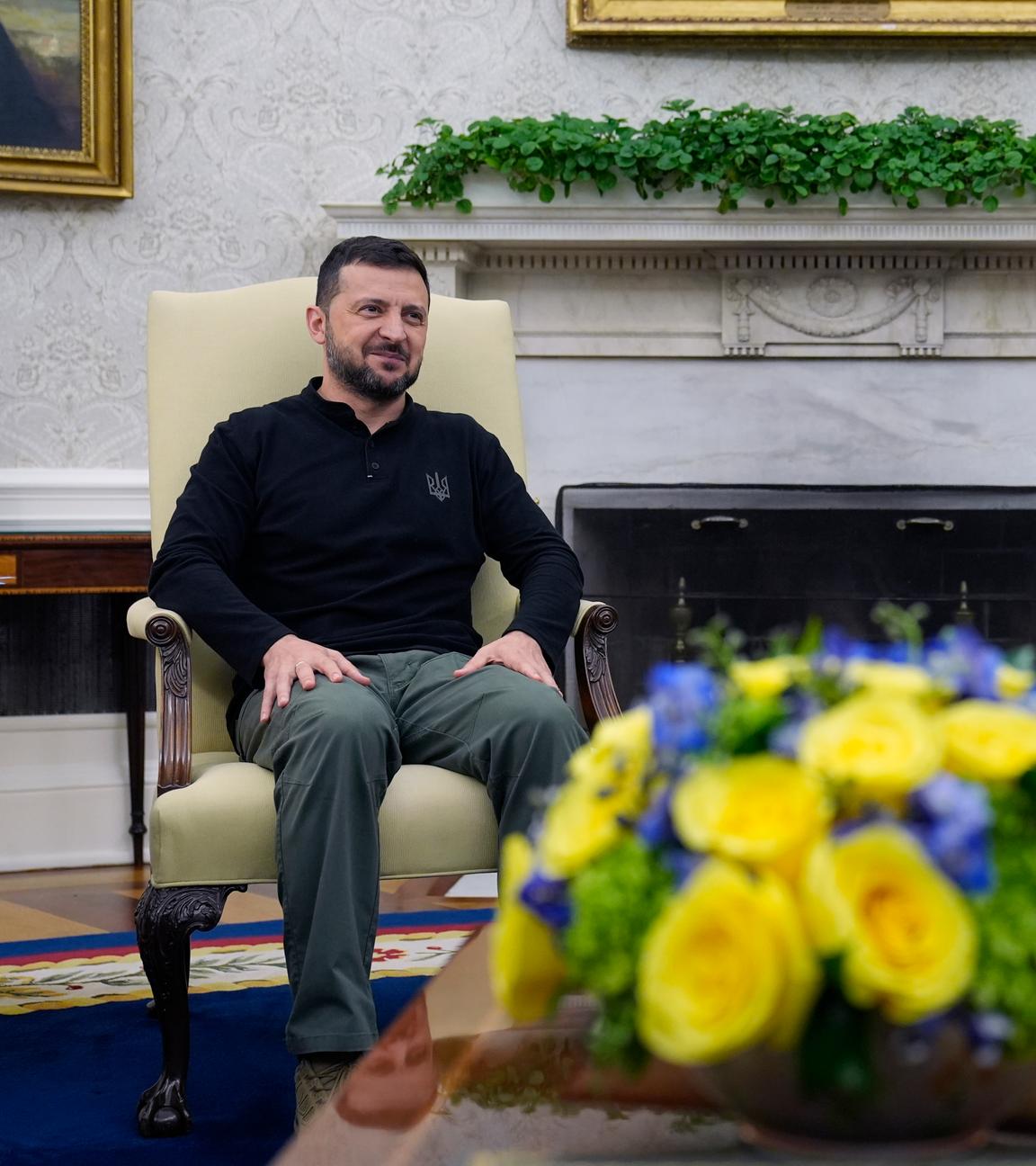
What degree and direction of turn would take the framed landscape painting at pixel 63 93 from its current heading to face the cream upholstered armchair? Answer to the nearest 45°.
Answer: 0° — it already faces it

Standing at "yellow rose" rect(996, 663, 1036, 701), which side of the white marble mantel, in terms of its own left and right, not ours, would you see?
front

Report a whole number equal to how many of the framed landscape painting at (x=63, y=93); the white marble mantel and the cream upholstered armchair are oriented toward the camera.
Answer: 3

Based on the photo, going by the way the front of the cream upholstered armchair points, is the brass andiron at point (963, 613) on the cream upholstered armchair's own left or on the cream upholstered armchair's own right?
on the cream upholstered armchair's own left

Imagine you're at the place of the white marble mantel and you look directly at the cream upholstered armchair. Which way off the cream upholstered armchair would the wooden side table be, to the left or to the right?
right

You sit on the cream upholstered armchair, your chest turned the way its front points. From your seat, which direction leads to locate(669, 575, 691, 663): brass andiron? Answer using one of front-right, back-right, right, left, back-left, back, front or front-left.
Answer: back-left

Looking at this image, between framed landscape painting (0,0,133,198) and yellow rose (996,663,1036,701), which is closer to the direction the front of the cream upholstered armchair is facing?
the yellow rose

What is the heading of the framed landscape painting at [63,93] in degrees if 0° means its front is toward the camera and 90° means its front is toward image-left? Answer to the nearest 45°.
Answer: approximately 0°

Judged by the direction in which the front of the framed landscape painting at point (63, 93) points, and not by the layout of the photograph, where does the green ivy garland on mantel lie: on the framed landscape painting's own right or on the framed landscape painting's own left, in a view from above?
on the framed landscape painting's own left

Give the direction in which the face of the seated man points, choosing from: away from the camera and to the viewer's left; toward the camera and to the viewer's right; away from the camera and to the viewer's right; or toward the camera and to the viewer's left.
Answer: toward the camera and to the viewer's right

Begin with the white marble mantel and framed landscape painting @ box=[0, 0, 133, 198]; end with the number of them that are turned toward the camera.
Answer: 2

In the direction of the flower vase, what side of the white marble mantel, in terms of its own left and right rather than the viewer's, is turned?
front

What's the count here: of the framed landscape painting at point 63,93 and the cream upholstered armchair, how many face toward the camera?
2

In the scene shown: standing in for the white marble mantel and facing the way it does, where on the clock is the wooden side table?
The wooden side table is roughly at 2 o'clock from the white marble mantel.
